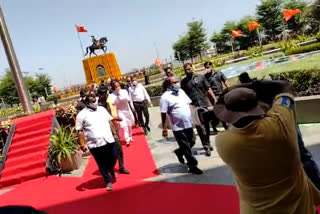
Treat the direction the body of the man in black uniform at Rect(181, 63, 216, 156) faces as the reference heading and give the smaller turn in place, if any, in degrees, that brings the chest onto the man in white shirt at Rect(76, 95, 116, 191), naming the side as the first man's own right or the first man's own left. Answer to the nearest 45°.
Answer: approximately 45° to the first man's own right

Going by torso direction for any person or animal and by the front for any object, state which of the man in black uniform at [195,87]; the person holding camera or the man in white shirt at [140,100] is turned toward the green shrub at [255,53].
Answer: the person holding camera

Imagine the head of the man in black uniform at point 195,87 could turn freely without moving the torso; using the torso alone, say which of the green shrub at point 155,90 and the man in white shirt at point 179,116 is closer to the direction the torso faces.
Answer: the man in white shirt

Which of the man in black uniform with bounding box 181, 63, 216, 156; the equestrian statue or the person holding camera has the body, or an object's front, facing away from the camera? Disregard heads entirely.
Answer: the person holding camera

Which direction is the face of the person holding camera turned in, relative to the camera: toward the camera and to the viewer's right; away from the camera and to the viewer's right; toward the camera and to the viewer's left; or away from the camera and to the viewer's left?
away from the camera and to the viewer's left

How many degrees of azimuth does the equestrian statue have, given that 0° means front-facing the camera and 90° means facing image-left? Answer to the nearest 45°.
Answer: approximately 270°

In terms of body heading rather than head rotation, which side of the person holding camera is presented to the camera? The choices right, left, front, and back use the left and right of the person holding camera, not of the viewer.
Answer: back

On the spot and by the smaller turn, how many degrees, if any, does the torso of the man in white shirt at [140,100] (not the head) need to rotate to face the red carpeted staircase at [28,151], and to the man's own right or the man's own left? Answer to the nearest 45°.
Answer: approximately 90° to the man's own right

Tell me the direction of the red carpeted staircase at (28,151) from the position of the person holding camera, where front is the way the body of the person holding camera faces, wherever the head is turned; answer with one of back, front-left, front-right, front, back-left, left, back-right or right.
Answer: front-left
